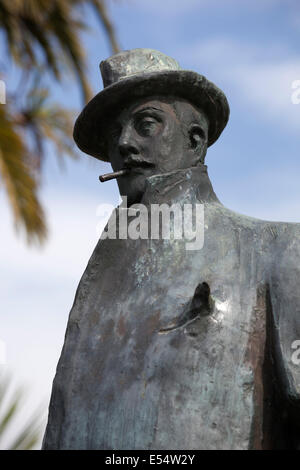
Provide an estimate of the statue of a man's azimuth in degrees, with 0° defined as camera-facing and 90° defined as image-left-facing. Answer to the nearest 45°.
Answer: approximately 45°
